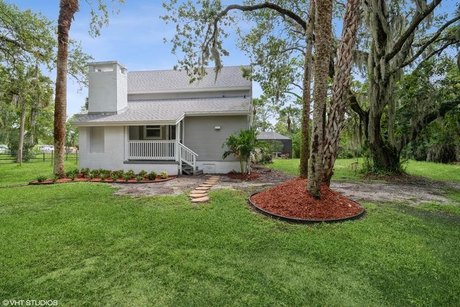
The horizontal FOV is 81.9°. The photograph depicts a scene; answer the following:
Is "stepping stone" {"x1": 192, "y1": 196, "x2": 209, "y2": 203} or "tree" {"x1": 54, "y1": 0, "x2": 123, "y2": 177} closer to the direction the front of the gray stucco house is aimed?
the stepping stone

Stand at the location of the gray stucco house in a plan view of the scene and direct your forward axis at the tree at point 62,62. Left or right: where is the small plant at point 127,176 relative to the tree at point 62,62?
left

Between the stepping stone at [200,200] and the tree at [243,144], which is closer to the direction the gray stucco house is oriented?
the stepping stone

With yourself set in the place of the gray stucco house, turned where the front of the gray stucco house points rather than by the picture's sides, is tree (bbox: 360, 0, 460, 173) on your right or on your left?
on your left

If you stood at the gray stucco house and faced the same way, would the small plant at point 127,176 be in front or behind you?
in front

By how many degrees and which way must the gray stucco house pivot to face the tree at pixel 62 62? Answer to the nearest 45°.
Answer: approximately 45° to its right

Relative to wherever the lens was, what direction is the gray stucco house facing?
facing the viewer

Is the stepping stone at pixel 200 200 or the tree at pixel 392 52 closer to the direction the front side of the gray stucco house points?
the stepping stone

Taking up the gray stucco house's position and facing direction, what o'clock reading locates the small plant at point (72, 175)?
The small plant is roughly at 2 o'clock from the gray stucco house.

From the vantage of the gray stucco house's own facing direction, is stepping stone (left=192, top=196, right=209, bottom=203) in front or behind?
in front

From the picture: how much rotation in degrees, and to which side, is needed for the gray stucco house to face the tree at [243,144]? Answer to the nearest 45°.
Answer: approximately 45° to its left

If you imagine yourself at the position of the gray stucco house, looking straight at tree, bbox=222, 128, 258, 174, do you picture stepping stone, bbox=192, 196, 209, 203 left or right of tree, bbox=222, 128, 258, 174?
right
